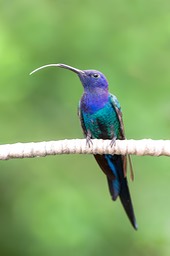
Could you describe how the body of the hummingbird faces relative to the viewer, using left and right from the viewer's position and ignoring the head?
facing the viewer and to the left of the viewer
